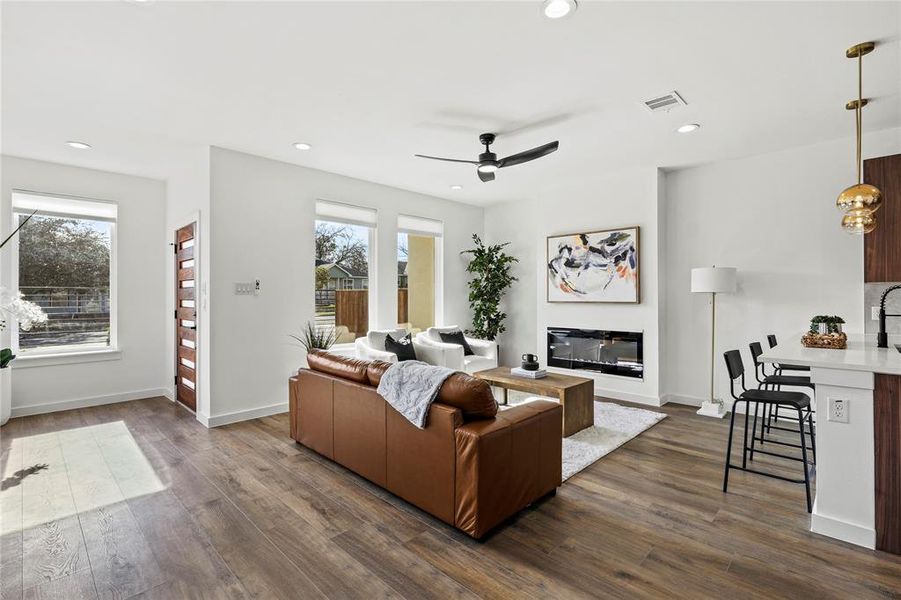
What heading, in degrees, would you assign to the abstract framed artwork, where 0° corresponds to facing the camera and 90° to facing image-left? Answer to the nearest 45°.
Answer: approximately 45°

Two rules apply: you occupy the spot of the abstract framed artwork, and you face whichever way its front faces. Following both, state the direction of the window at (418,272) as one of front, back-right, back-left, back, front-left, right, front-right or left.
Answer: front-right

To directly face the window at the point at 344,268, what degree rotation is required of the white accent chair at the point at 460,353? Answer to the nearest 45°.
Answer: approximately 135° to its right

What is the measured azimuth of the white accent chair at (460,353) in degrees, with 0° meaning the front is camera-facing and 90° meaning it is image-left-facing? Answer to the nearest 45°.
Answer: approximately 315°

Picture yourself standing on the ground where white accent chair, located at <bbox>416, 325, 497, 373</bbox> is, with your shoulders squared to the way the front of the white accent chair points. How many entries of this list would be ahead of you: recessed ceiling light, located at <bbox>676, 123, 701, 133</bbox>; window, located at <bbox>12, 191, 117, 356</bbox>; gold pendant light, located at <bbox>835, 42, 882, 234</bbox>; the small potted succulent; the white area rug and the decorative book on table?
5

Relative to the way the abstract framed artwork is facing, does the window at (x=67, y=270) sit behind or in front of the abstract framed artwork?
in front

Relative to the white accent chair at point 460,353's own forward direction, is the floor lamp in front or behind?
in front

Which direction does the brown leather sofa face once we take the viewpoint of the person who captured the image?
facing away from the viewer and to the right of the viewer

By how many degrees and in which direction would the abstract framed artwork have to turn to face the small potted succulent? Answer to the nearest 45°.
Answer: approximately 90° to its left

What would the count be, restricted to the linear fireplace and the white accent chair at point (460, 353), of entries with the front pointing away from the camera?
0
